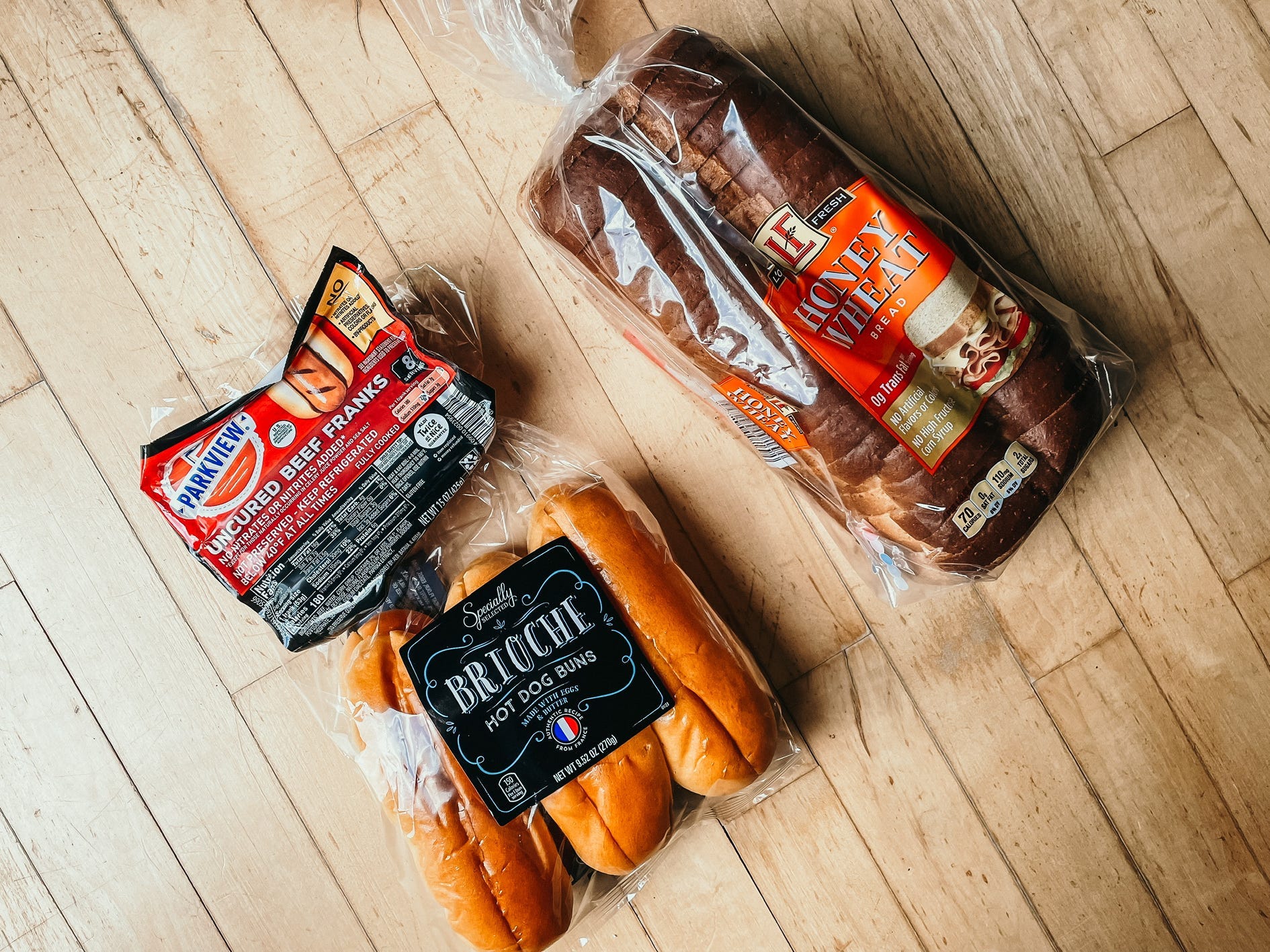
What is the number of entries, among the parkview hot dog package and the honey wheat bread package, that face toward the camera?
2

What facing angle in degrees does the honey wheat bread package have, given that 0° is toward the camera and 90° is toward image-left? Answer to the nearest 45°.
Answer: approximately 0°
